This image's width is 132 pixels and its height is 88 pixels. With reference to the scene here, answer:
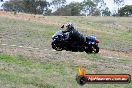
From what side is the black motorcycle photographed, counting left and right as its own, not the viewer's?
left

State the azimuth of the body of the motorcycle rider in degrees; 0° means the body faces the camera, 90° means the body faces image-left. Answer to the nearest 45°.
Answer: approximately 90°
